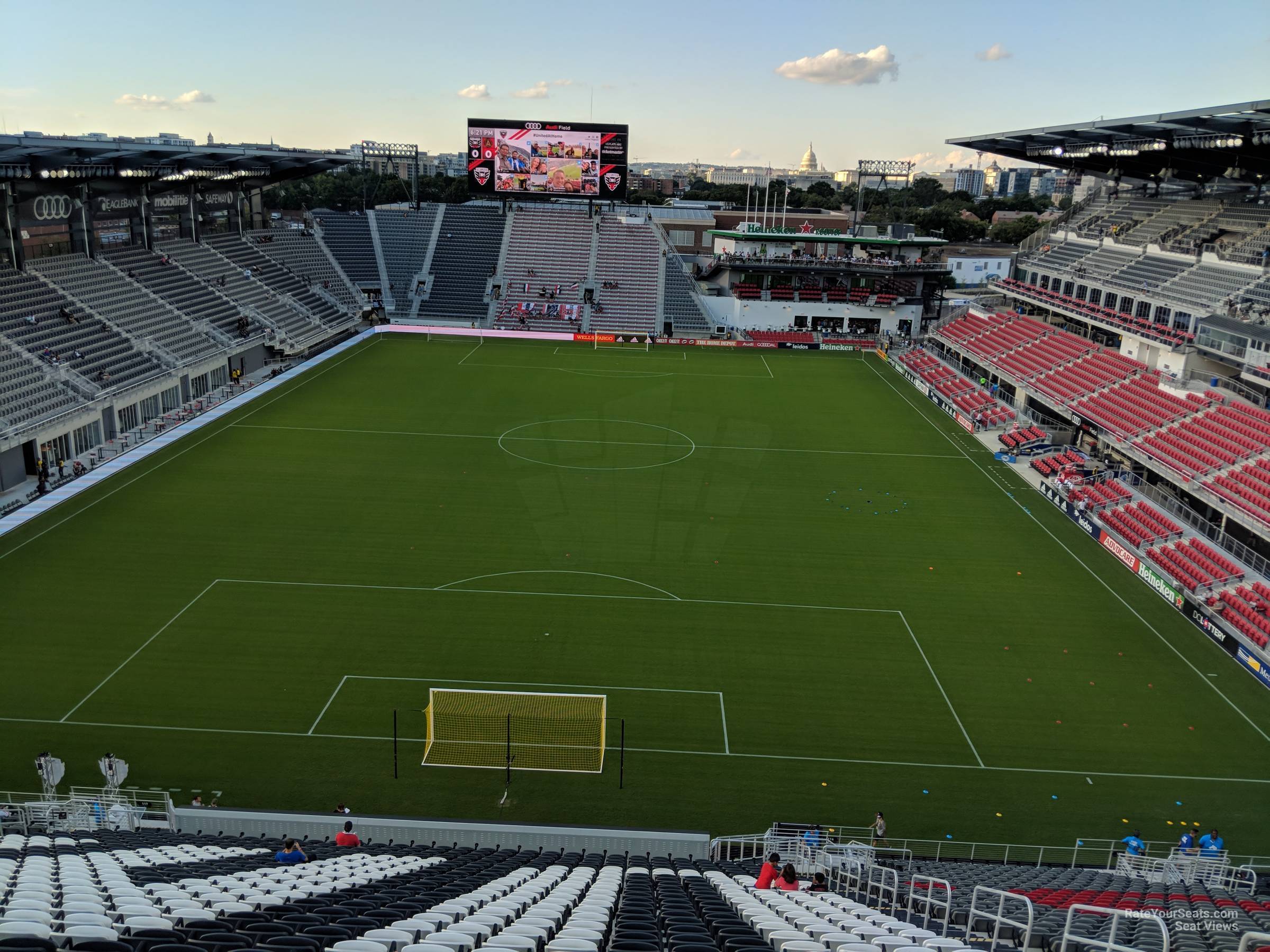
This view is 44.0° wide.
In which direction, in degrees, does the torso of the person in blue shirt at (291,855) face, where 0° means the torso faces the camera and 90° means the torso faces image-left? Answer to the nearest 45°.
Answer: approximately 180°

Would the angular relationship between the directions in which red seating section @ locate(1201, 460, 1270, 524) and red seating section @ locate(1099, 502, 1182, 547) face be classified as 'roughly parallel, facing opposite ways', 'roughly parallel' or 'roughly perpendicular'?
roughly parallel

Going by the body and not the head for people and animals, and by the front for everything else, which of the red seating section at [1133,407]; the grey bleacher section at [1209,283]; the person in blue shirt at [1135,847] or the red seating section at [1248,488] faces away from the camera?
the person in blue shirt

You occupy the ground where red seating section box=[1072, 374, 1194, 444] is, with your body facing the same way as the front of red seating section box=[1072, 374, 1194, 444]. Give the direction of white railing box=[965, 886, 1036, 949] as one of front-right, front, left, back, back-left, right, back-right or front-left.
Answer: front-left

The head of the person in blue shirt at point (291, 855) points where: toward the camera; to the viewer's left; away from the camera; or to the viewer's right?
away from the camera

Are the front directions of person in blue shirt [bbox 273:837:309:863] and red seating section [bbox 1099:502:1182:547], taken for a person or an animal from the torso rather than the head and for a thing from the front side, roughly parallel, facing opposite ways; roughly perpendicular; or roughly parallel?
roughly perpendicular

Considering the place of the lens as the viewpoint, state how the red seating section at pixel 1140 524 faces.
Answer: facing the viewer and to the left of the viewer

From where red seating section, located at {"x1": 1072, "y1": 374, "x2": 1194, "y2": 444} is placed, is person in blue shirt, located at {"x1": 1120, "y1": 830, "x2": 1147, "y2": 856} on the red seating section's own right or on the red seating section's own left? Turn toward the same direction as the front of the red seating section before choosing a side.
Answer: on the red seating section's own left

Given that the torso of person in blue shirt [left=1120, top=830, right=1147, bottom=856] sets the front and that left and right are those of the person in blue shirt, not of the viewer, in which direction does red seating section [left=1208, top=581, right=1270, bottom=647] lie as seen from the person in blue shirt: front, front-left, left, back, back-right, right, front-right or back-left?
front

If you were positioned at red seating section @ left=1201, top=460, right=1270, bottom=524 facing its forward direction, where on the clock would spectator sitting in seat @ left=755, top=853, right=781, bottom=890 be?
The spectator sitting in seat is roughly at 11 o'clock from the red seating section.

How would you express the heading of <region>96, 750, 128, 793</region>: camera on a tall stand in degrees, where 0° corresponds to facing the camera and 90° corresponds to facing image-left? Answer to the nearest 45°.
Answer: approximately 180°

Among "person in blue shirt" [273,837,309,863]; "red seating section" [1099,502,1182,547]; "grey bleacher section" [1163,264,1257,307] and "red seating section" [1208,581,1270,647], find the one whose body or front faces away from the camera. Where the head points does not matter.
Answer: the person in blue shirt

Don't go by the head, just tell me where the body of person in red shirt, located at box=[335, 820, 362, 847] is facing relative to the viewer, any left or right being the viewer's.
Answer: facing away from the viewer

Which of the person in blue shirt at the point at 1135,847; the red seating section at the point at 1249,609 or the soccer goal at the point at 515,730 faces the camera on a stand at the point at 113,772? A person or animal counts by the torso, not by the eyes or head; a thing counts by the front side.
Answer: the red seating section

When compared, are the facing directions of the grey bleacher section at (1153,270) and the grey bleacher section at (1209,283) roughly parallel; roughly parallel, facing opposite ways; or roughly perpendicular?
roughly parallel

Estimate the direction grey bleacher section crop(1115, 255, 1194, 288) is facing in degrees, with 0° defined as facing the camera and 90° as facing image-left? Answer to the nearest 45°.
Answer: approximately 45°

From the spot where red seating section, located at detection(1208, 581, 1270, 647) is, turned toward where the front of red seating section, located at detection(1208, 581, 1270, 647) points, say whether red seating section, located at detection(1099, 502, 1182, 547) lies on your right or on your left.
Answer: on your right

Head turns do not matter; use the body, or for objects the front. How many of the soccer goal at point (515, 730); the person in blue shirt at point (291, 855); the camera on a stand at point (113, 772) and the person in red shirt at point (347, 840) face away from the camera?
4

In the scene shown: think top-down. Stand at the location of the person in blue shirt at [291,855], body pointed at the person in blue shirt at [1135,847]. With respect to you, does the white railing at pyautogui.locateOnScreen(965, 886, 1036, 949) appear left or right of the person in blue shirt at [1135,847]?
right
